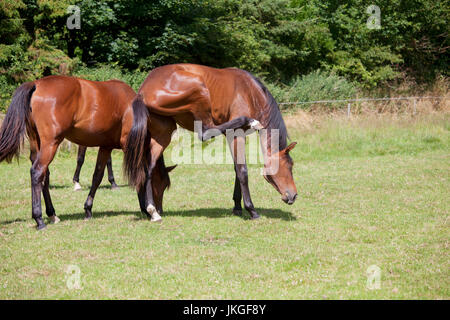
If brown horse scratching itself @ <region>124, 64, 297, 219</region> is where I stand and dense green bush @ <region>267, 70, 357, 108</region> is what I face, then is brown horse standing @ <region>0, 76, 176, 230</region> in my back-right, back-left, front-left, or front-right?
back-left

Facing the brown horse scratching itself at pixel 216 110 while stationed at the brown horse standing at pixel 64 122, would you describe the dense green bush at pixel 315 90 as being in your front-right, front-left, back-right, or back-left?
front-left

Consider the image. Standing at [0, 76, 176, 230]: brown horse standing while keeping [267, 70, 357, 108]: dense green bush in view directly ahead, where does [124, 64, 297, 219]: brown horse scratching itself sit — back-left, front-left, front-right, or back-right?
front-right
